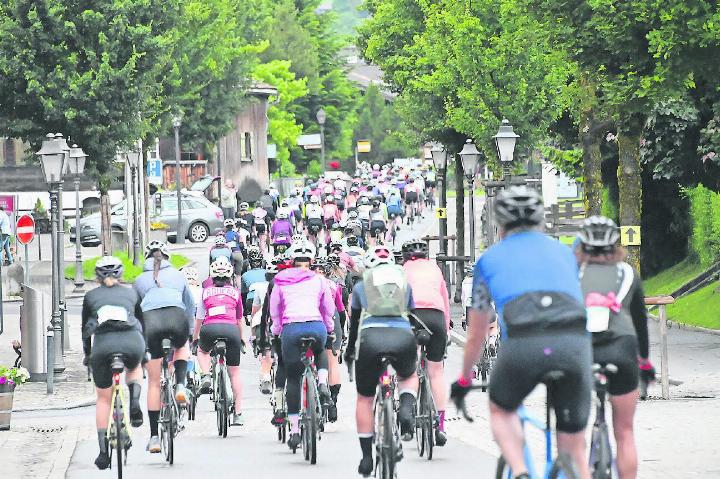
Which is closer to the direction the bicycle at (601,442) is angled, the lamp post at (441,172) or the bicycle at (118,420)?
the lamp post

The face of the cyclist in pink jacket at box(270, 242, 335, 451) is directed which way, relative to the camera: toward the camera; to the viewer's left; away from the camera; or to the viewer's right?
away from the camera

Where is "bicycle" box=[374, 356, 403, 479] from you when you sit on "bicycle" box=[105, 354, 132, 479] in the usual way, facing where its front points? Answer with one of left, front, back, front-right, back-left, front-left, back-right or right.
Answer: back-right

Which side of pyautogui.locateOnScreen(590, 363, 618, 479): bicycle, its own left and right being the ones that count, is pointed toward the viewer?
back

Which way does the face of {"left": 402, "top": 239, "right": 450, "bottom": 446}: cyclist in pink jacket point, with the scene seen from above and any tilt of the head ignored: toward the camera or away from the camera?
away from the camera

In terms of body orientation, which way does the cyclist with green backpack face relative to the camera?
away from the camera

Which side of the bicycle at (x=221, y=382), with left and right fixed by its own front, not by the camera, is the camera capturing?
back

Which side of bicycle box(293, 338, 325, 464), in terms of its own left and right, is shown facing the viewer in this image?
back

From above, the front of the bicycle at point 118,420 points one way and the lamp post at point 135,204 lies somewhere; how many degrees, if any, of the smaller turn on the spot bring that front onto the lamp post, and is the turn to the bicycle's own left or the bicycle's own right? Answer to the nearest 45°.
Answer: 0° — it already faces it

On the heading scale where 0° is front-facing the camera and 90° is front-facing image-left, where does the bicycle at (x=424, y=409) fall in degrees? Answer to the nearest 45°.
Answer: approximately 180°

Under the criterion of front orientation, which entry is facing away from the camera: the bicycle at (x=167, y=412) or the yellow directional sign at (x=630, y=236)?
the bicycle

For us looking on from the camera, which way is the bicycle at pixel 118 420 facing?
facing away from the viewer

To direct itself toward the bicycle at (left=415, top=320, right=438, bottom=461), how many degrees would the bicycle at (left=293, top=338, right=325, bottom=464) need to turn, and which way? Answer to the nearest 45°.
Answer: approximately 90° to its right

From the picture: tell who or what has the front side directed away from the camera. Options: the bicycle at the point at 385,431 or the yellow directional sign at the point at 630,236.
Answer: the bicycle

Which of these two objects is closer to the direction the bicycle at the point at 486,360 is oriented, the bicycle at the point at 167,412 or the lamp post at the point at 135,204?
the lamp post
